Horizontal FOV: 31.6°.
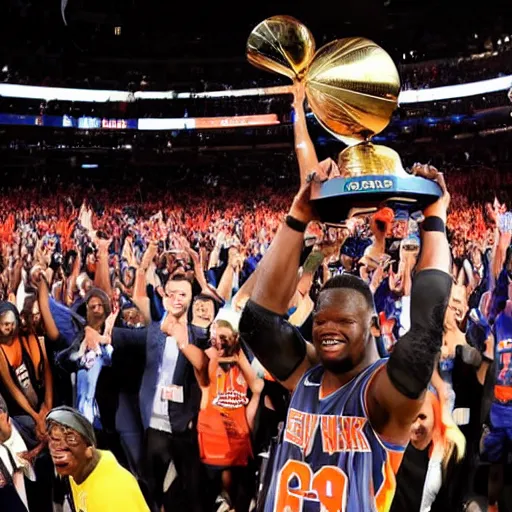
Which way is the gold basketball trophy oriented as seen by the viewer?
toward the camera

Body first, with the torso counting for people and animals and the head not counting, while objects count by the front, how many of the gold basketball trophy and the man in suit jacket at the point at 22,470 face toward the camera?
2

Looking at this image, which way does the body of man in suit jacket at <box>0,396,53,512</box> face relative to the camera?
toward the camera

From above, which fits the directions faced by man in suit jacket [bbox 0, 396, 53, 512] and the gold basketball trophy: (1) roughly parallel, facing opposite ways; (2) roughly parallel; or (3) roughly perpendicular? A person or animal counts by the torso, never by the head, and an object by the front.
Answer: roughly parallel
